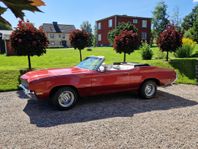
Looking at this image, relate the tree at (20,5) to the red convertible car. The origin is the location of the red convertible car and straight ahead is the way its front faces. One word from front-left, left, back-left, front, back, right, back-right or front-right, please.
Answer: front-left

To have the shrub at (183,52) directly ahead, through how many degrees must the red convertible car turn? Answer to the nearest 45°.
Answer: approximately 180°

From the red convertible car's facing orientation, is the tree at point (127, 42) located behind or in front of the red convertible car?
behind

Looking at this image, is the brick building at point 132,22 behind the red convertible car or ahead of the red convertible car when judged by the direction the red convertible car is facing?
behind

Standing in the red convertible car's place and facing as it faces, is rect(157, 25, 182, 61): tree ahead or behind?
behind

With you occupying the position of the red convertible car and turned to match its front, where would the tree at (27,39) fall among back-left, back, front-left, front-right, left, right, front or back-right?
right

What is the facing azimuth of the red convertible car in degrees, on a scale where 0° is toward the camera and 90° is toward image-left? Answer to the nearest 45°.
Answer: approximately 45°

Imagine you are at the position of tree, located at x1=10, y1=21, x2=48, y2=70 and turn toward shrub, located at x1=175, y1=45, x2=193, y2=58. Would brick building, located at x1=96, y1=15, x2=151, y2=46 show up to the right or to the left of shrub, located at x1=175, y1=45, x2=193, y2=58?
left

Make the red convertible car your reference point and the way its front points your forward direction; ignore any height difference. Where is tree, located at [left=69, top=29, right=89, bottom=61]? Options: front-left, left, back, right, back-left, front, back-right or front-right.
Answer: back-right
